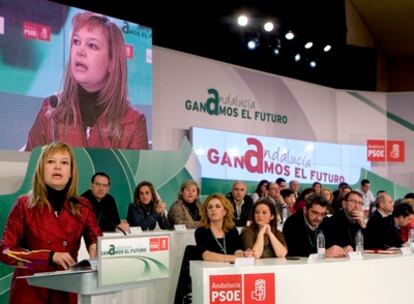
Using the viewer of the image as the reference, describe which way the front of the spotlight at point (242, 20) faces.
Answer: facing the viewer

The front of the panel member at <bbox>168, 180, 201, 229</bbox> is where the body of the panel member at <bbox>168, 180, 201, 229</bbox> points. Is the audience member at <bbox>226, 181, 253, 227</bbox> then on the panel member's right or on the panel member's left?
on the panel member's left

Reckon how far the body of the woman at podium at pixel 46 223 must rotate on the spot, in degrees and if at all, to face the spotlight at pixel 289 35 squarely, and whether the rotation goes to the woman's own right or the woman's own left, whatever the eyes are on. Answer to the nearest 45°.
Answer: approximately 90° to the woman's own left

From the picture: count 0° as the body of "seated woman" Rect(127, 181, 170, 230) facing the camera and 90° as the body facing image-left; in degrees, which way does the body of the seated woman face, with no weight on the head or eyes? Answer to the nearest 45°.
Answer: approximately 0°

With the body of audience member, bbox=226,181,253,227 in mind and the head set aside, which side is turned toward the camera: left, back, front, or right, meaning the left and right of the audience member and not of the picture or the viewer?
front

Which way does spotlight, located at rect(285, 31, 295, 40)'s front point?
toward the camera

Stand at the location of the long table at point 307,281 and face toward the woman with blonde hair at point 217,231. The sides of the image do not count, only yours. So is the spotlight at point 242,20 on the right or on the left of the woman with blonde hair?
right

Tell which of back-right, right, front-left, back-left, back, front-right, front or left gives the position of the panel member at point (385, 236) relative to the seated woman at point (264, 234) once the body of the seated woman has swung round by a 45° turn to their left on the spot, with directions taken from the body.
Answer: left

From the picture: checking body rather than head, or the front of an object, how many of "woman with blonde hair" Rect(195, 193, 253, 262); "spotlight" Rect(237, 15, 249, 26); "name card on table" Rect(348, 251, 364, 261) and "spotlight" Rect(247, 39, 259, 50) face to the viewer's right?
0

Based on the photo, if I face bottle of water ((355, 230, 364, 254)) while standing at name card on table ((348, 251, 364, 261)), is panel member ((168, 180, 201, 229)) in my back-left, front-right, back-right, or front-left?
front-left

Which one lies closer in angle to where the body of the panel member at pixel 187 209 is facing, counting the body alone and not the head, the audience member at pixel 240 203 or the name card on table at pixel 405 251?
the name card on table

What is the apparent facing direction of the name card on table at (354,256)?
toward the camera
